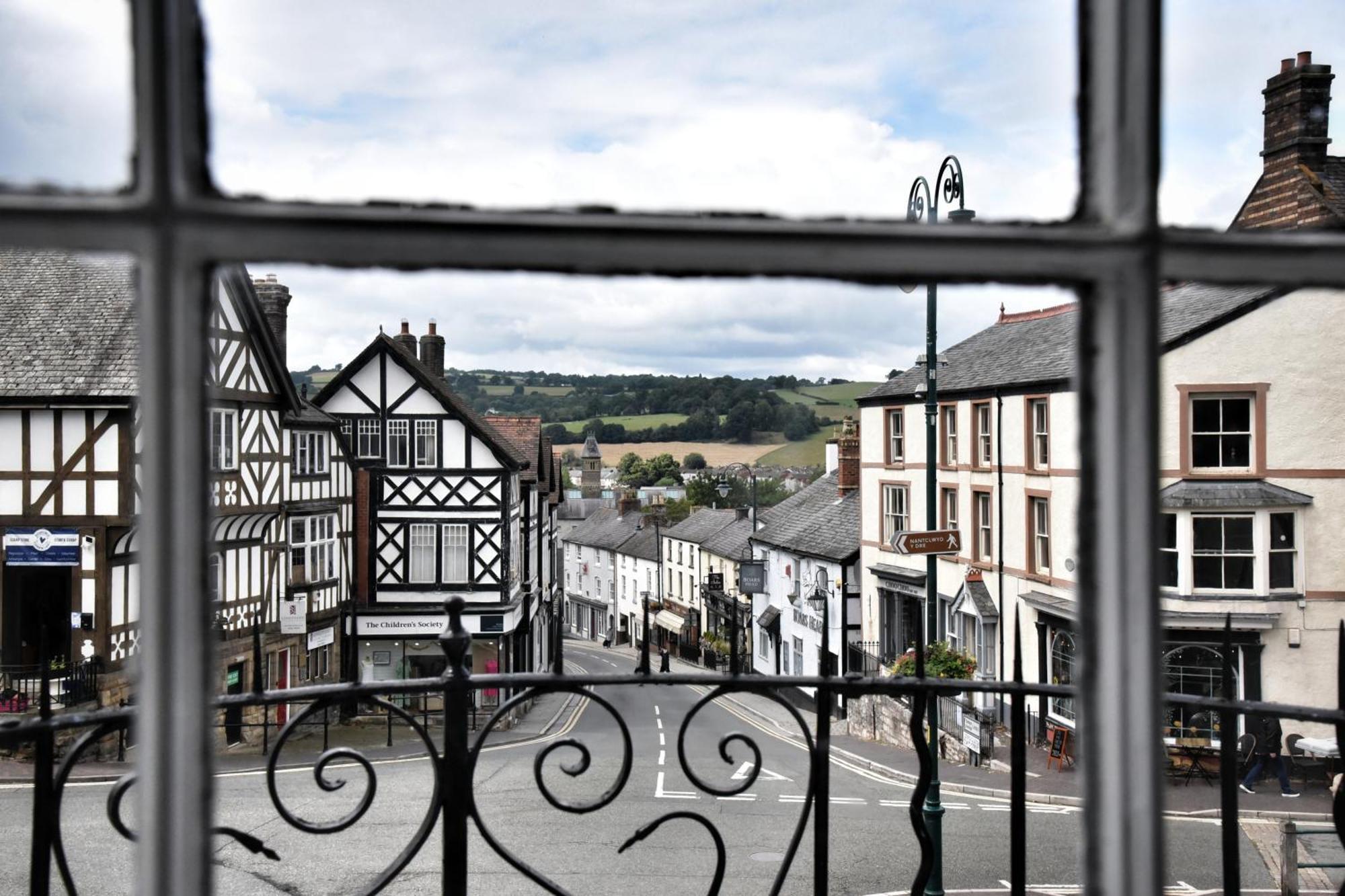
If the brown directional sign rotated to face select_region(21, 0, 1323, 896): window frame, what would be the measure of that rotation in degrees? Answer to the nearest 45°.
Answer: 0° — it already faces it

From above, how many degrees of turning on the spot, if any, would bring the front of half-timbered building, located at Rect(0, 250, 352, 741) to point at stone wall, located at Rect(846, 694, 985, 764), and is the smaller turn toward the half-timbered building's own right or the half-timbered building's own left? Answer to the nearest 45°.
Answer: approximately 45° to the half-timbered building's own left

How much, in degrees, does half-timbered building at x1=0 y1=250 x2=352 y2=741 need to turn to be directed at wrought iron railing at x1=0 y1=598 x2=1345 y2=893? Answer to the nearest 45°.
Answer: approximately 45° to its right

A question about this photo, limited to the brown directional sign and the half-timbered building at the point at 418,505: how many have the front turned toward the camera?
2

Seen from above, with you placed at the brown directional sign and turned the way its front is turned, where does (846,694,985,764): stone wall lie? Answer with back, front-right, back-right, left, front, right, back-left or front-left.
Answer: back

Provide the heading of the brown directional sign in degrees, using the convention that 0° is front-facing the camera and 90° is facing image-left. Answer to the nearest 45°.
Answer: approximately 0°

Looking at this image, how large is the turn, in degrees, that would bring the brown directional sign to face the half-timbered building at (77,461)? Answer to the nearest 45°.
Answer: approximately 90° to its right

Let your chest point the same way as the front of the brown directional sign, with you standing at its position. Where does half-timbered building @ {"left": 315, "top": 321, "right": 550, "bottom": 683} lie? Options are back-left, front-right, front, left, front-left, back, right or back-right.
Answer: back-right
